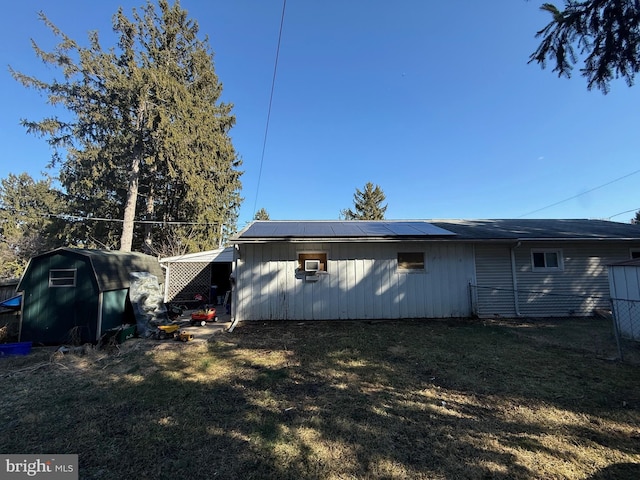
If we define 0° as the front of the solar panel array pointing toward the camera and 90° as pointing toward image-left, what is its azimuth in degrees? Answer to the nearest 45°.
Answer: approximately 0°

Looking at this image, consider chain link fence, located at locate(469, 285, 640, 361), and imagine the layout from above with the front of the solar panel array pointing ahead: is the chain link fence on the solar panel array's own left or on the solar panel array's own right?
on the solar panel array's own left

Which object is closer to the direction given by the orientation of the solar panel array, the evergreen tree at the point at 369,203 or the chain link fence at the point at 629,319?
the chain link fence

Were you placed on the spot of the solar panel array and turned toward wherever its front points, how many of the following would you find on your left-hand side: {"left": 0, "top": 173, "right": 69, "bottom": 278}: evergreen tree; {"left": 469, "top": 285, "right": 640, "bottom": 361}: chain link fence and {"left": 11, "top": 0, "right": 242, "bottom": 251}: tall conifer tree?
1

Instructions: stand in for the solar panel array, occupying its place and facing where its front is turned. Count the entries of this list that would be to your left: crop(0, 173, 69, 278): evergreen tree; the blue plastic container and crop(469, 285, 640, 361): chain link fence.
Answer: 1
